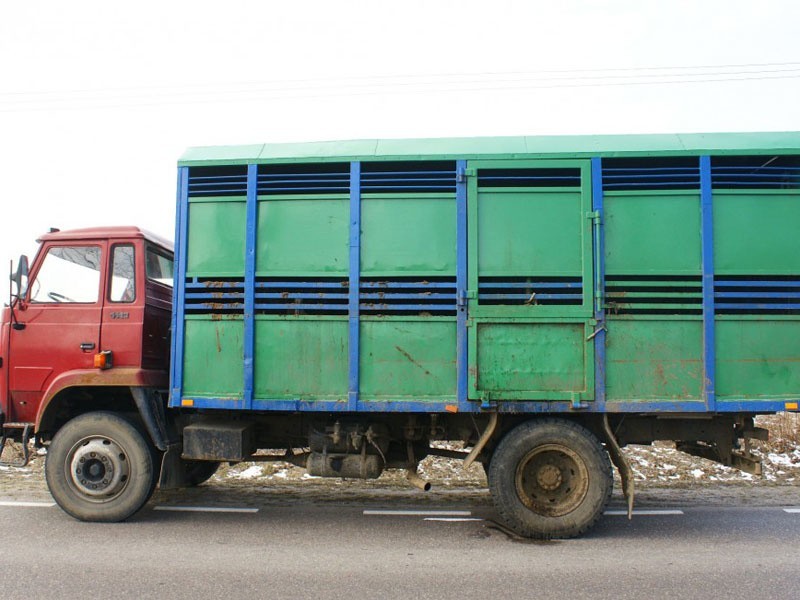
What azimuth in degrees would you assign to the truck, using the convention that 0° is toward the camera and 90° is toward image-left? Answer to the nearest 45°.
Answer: approximately 90°
